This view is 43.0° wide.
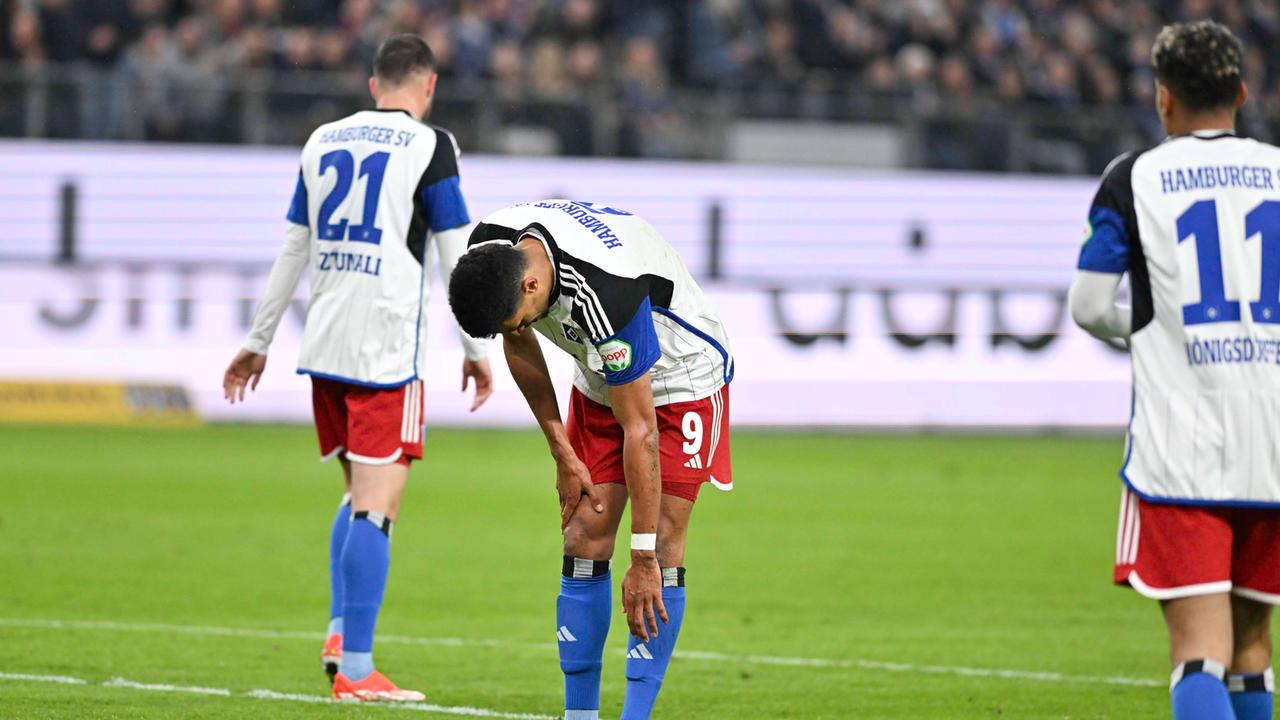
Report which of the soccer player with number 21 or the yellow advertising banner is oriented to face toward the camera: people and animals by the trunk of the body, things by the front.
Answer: the yellow advertising banner

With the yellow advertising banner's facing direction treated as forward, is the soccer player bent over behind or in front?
in front

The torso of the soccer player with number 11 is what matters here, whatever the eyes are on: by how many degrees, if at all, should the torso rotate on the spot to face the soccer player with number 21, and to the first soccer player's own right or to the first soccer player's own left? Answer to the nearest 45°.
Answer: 0° — they already face them

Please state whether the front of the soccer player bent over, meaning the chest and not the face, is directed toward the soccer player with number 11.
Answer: no

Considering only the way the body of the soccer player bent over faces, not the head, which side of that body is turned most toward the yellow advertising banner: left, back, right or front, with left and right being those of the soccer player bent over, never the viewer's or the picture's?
right

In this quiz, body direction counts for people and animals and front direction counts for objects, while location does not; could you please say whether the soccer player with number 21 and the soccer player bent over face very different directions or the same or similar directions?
very different directions

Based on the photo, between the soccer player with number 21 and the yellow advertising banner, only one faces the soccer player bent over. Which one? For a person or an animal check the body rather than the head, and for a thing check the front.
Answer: the yellow advertising banner

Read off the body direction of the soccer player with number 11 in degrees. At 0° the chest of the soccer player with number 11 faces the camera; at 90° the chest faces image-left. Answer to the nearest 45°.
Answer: approximately 135°

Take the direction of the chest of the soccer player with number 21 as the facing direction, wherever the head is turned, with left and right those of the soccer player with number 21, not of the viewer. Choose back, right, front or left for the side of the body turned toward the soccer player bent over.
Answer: right

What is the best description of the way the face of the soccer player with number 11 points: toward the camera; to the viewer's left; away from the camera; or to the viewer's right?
away from the camera

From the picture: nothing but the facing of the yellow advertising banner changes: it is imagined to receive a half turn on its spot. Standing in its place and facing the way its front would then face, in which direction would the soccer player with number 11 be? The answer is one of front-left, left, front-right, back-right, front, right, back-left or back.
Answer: back

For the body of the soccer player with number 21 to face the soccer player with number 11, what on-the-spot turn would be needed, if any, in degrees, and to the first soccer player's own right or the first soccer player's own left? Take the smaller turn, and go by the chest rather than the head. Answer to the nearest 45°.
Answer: approximately 90° to the first soccer player's own right

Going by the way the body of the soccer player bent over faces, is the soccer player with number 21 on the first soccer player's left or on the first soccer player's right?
on the first soccer player's right

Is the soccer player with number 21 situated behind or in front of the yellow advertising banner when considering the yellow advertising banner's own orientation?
in front

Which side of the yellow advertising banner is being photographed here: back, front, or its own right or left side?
front

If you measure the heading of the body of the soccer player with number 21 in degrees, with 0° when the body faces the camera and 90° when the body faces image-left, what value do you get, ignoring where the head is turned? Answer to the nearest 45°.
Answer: approximately 225°

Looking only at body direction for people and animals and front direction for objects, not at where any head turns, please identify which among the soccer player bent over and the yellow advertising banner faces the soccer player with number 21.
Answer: the yellow advertising banner
